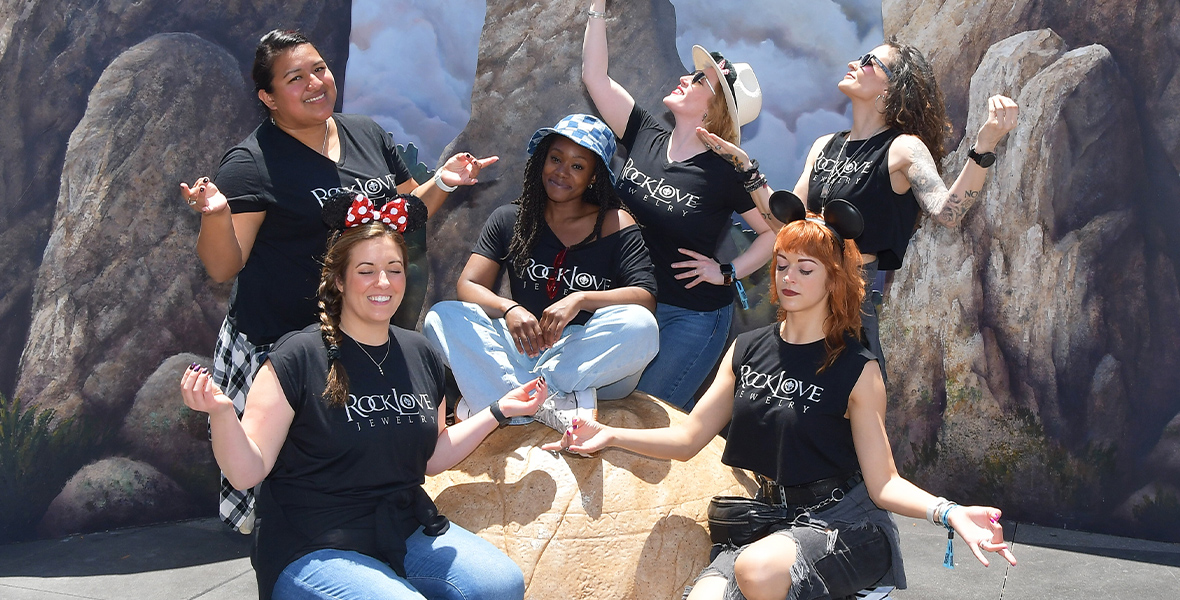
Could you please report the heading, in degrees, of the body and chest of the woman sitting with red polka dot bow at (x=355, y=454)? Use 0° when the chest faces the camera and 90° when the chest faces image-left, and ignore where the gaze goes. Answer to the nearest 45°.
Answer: approximately 315°

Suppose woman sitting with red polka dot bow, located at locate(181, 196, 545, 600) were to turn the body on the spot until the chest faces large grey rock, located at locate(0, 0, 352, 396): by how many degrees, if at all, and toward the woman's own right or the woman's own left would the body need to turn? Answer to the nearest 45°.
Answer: approximately 180°

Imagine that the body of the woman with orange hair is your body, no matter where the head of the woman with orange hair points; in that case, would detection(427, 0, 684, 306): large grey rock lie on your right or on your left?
on your right

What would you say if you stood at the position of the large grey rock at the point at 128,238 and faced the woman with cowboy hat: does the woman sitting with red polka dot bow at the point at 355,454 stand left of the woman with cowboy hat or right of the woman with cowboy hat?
right
